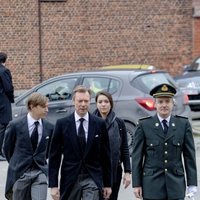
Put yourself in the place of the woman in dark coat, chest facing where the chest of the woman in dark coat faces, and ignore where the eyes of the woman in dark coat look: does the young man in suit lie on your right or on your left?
on your right

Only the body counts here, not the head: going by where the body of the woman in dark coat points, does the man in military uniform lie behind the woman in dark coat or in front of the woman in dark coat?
in front

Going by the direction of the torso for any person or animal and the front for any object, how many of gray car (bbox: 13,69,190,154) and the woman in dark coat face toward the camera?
1

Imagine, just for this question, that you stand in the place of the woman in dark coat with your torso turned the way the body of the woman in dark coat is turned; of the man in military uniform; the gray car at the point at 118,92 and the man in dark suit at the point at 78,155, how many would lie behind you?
1

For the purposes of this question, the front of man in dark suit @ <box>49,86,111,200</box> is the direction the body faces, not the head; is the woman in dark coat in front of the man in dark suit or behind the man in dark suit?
behind
